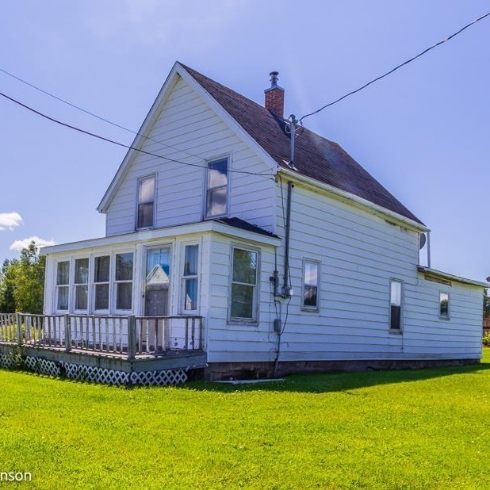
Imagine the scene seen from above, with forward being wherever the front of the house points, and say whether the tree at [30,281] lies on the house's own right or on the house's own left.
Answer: on the house's own right

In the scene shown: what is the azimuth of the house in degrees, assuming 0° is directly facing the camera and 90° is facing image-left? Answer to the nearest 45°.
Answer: approximately 45°
